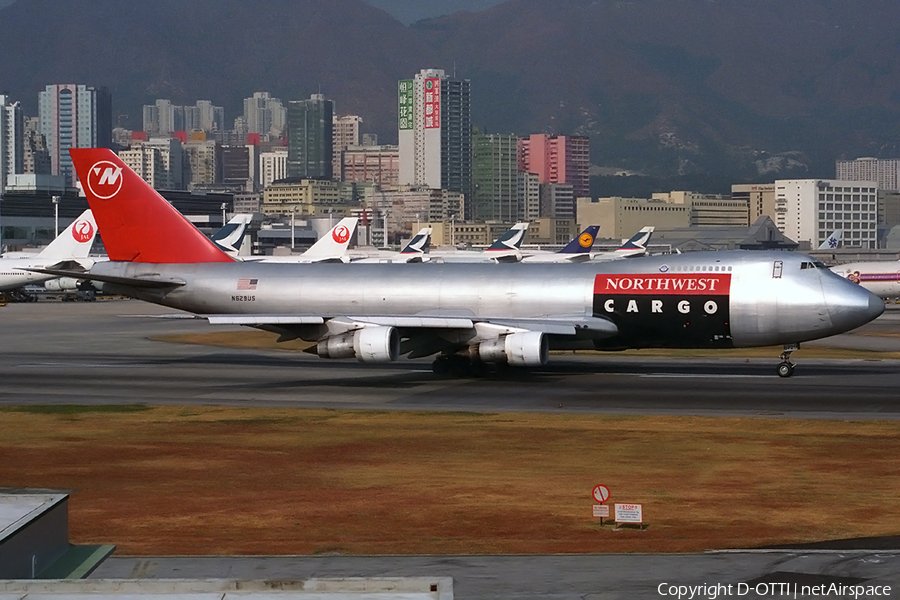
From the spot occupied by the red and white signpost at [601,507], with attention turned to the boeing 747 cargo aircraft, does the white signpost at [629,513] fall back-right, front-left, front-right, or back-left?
back-right

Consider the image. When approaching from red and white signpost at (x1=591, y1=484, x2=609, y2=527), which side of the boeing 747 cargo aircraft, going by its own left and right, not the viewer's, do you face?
right

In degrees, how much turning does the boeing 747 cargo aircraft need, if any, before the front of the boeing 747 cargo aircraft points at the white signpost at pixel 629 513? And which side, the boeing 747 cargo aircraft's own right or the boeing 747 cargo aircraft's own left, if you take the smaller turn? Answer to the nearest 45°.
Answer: approximately 90° to the boeing 747 cargo aircraft's own right

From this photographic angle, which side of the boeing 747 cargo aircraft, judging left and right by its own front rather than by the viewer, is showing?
right
